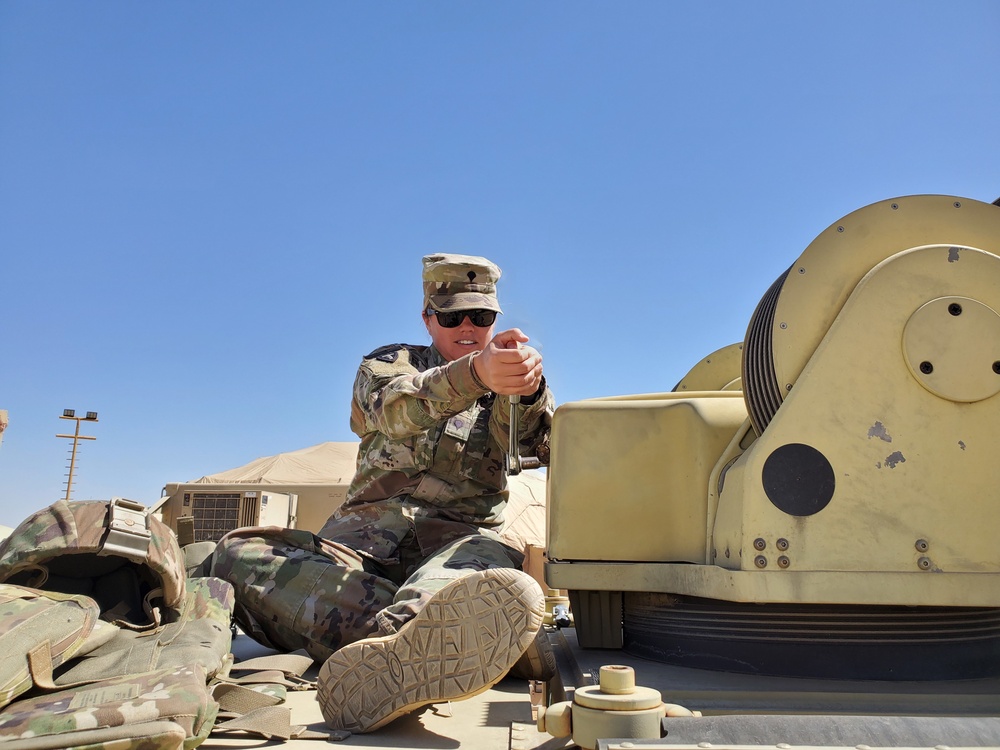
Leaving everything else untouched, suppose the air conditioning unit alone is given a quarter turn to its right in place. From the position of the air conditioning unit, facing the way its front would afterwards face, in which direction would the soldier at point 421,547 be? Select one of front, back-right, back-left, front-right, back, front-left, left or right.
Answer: back-left

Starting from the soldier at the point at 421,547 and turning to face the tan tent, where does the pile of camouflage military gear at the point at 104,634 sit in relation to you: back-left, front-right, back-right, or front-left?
back-left

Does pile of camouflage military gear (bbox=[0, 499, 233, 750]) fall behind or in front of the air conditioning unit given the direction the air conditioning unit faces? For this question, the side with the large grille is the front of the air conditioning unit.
in front

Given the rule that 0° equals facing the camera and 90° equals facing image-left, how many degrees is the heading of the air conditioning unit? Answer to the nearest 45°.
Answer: approximately 45°

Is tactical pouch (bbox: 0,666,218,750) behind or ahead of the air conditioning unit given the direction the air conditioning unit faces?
ahead
